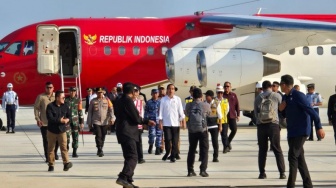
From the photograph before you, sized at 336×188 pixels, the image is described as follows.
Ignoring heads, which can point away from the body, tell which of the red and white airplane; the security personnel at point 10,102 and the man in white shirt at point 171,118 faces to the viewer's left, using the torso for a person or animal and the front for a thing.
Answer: the red and white airplane

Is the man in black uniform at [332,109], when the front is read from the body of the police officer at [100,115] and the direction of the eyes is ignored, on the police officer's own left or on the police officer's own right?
on the police officer's own left

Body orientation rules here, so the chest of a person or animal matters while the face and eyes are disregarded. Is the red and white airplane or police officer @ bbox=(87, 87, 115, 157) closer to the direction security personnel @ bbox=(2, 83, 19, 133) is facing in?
the police officer

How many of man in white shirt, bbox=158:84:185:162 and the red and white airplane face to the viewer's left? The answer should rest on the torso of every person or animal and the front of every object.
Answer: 1

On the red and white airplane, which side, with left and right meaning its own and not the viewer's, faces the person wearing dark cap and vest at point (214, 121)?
left

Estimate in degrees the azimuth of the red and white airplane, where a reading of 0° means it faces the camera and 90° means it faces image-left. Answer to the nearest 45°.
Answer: approximately 90°
